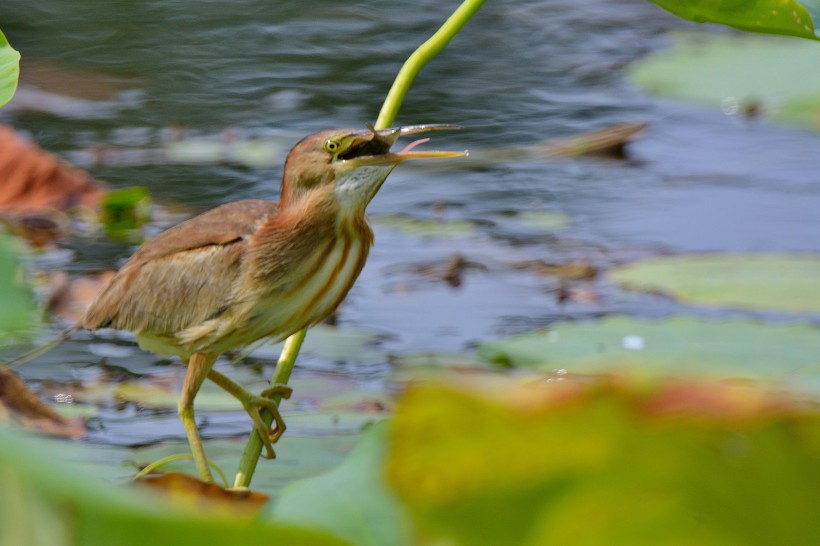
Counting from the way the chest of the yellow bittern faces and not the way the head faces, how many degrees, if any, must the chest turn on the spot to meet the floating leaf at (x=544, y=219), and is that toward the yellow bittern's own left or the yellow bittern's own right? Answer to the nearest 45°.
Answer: approximately 45° to the yellow bittern's own left

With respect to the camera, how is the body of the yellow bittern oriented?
to the viewer's right

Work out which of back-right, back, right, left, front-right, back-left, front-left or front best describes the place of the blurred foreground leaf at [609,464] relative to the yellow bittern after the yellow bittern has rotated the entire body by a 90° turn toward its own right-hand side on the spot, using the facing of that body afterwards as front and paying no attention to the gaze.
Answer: front

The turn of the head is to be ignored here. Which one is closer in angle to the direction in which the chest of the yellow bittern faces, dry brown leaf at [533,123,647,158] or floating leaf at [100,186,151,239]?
the dry brown leaf

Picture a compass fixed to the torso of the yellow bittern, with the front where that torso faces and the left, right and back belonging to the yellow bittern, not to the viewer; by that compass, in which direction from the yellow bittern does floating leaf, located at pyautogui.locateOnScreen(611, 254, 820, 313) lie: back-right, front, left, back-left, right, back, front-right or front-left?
front-left

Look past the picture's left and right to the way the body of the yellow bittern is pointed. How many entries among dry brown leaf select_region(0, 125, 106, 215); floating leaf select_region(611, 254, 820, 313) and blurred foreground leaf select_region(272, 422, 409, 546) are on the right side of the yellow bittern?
1

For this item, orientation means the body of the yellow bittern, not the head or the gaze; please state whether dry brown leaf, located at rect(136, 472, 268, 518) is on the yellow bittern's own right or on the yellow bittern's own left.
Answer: on the yellow bittern's own right

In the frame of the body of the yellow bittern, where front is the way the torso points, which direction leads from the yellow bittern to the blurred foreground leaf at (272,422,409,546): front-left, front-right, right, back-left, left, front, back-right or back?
right

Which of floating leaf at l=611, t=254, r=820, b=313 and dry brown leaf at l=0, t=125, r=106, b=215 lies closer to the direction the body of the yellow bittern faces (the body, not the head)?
the floating leaf

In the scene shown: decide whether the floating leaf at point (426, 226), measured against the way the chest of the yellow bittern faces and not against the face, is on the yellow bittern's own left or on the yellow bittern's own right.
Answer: on the yellow bittern's own left

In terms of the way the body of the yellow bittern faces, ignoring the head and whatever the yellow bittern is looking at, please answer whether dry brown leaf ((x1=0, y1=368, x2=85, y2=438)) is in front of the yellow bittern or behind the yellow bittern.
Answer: behind

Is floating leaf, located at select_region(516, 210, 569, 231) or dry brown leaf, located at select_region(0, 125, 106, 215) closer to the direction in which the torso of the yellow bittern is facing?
the floating leaf
